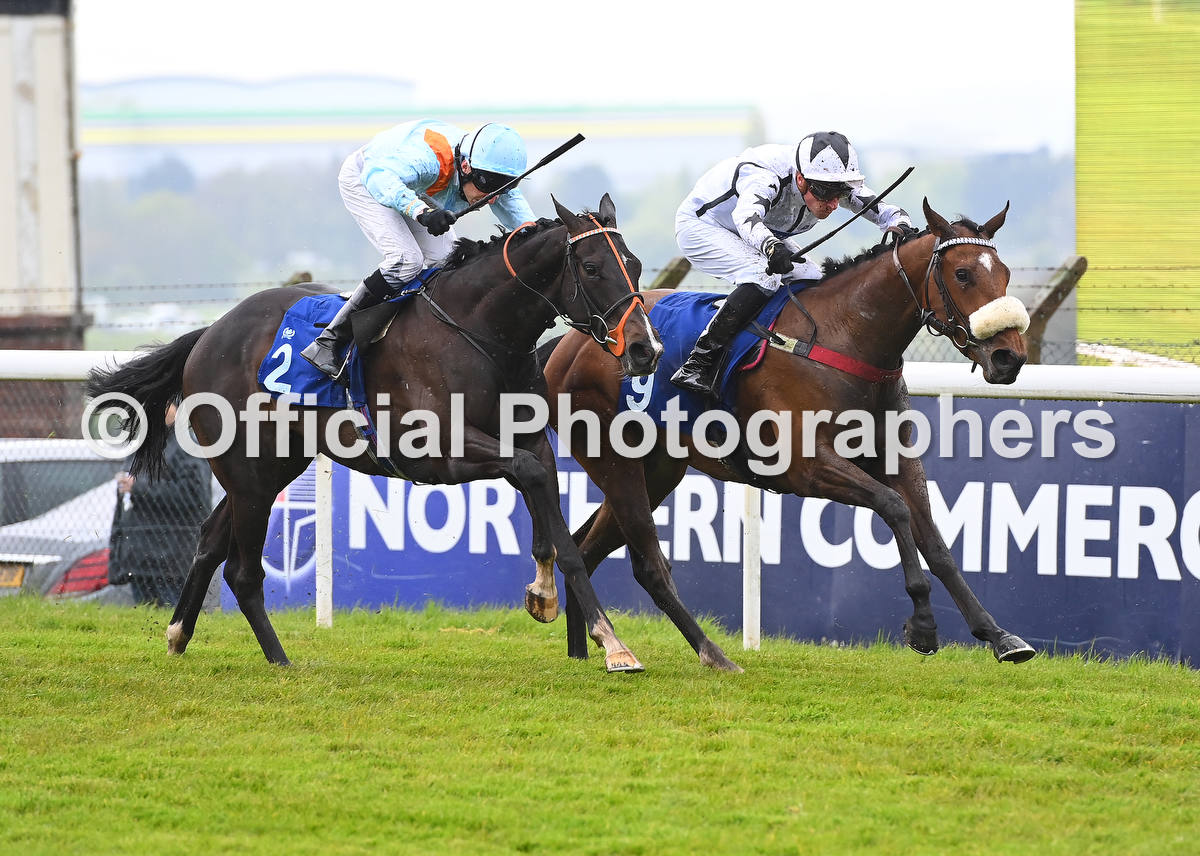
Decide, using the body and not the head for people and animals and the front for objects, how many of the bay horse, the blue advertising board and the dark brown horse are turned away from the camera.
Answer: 0

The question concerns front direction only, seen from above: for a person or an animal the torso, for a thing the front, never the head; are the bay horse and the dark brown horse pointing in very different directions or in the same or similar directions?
same or similar directions

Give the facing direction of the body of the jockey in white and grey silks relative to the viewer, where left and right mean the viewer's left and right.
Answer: facing the viewer and to the right of the viewer

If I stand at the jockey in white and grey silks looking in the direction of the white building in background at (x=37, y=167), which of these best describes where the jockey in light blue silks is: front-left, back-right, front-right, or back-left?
front-left

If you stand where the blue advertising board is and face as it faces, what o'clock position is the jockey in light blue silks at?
The jockey in light blue silks is roughly at 2 o'clock from the blue advertising board.

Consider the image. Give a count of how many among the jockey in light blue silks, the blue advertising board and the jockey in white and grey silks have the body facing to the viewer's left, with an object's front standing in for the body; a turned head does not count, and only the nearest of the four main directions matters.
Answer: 0

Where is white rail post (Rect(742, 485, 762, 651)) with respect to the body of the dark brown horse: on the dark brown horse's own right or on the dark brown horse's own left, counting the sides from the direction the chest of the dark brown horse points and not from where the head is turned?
on the dark brown horse's own left

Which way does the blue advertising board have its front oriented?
toward the camera

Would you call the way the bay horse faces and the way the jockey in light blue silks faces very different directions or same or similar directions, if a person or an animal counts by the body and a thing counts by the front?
same or similar directions

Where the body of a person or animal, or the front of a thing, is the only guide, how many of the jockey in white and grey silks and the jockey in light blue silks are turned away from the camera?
0

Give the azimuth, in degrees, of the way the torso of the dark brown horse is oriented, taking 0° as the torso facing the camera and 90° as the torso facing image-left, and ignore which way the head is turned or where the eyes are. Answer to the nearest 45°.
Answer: approximately 315°
